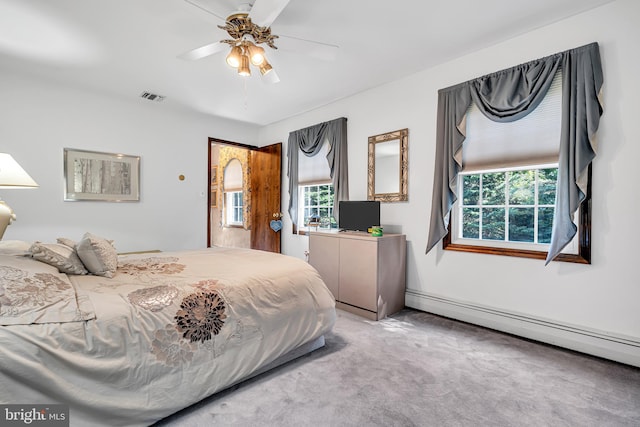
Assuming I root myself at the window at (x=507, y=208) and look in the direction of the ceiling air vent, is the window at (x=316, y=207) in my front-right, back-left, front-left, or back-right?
front-right

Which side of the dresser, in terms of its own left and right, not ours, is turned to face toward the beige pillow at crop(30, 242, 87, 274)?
front

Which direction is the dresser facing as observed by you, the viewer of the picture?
facing the viewer and to the left of the viewer

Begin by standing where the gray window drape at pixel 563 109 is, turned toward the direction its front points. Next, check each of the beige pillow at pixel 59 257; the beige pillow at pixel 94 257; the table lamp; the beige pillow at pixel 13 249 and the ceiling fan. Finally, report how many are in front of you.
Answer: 5

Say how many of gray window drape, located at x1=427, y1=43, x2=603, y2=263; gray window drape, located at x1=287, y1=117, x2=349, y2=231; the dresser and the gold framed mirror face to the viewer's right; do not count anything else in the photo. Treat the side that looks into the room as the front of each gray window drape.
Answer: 0

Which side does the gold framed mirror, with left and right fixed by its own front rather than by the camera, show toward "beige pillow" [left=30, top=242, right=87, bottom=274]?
front

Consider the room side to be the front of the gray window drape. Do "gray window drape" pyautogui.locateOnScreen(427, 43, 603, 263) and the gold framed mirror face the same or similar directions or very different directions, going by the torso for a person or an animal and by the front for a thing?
same or similar directions

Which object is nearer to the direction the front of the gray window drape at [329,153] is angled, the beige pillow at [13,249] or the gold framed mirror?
the beige pillow

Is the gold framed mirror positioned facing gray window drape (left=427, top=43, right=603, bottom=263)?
no

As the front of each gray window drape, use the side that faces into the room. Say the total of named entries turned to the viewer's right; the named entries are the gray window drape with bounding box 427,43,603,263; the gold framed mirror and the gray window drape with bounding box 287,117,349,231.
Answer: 0

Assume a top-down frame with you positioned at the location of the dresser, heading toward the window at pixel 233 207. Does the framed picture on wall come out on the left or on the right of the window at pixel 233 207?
left

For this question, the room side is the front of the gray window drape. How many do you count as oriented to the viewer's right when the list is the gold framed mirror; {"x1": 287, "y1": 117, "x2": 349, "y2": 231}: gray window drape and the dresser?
0

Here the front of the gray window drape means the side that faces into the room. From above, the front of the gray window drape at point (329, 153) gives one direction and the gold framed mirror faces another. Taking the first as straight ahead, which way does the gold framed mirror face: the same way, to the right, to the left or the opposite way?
the same way

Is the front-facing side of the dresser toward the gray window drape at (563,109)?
no

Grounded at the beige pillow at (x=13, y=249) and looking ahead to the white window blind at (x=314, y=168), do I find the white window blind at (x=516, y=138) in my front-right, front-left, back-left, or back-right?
front-right

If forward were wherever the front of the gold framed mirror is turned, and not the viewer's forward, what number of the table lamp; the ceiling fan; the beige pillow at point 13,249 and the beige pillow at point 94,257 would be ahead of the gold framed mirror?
4

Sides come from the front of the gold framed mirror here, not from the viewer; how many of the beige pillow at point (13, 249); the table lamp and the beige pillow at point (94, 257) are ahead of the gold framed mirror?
3

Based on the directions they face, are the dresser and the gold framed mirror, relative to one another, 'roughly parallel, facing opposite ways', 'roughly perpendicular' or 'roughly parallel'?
roughly parallel

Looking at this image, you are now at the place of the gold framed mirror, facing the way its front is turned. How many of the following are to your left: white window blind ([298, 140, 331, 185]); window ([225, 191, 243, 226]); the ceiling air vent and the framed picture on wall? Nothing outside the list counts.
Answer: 0
